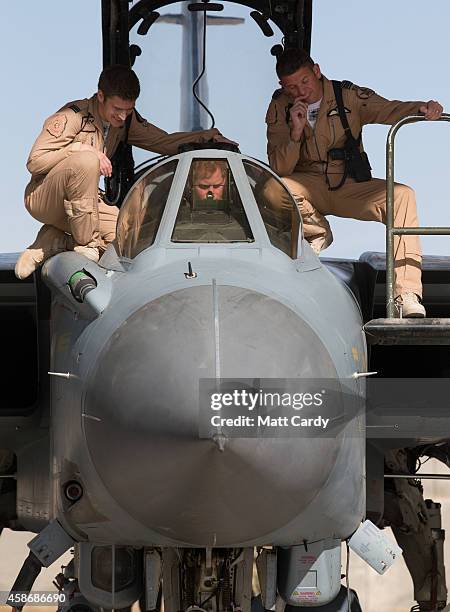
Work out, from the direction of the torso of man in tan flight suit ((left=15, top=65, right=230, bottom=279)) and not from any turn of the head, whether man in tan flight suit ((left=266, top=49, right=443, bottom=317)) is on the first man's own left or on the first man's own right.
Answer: on the first man's own left

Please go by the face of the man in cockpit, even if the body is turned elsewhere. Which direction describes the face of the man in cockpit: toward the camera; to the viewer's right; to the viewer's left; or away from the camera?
toward the camera

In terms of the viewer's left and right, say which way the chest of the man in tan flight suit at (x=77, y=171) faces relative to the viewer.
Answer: facing the viewer and to the right of the viewer

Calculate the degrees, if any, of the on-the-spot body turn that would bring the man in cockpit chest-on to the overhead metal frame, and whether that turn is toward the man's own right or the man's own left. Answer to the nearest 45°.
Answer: approximately 180°

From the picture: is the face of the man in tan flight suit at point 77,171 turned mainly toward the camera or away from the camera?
toward the camera

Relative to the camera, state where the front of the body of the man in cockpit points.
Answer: toward the camera
